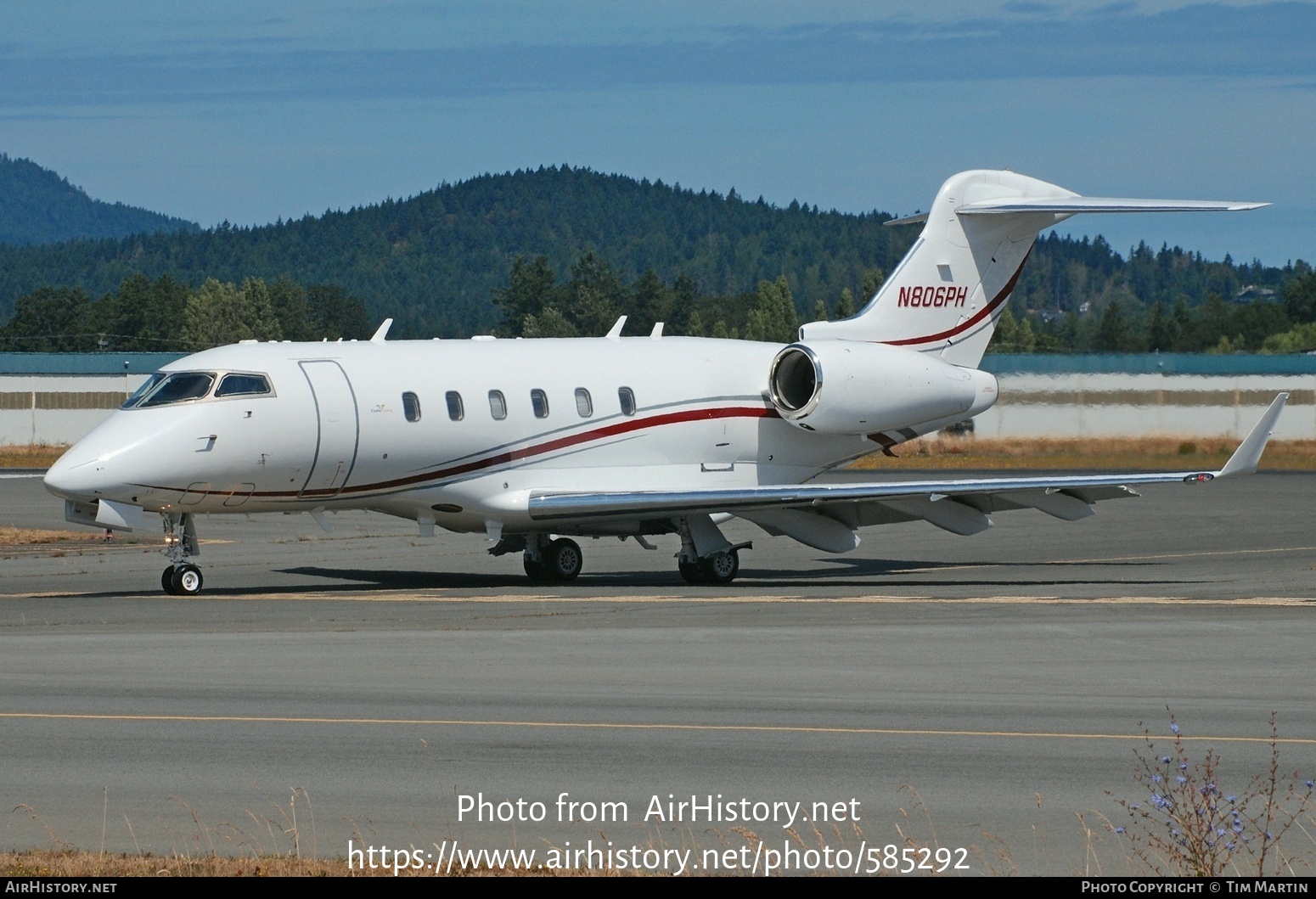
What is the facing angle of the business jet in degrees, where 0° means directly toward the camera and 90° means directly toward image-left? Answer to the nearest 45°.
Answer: approximately 45°
